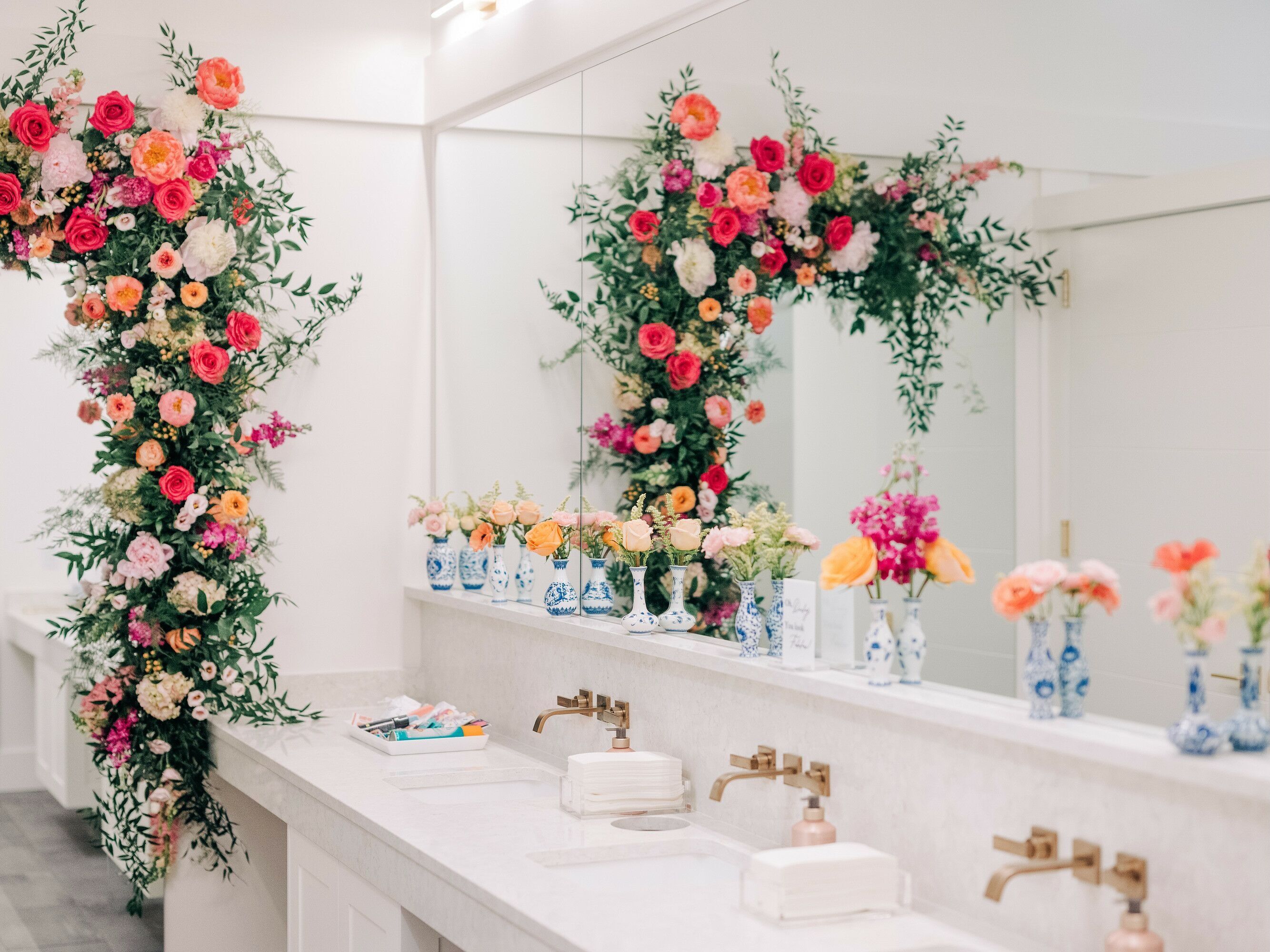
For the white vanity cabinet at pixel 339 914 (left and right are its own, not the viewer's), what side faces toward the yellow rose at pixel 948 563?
left

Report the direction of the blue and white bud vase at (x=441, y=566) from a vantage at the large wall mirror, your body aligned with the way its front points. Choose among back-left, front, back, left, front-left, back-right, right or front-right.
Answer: right

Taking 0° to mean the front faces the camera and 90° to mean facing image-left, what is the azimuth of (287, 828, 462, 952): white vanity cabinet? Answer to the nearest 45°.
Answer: approximately 45°

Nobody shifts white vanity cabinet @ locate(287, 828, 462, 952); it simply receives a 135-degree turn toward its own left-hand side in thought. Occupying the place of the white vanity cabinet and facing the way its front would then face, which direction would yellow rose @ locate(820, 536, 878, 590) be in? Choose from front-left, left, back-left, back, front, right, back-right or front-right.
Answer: front-right

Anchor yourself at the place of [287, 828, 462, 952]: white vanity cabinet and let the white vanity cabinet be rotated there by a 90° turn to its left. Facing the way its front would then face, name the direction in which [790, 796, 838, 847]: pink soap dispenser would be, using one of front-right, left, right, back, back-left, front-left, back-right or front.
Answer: front

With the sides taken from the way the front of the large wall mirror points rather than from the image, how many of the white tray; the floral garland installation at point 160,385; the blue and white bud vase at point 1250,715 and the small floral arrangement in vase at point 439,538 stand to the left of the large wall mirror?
1

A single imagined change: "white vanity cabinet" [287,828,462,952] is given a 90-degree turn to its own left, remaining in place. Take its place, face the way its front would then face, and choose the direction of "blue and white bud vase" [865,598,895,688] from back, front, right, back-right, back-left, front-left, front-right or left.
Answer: front

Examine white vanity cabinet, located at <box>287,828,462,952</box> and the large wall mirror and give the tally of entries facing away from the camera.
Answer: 0

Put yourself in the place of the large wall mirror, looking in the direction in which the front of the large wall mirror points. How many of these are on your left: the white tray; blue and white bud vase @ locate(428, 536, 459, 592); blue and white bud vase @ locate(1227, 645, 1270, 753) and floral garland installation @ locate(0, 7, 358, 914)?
1

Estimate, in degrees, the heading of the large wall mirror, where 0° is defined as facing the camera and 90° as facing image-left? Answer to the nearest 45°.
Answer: approximately 45°
